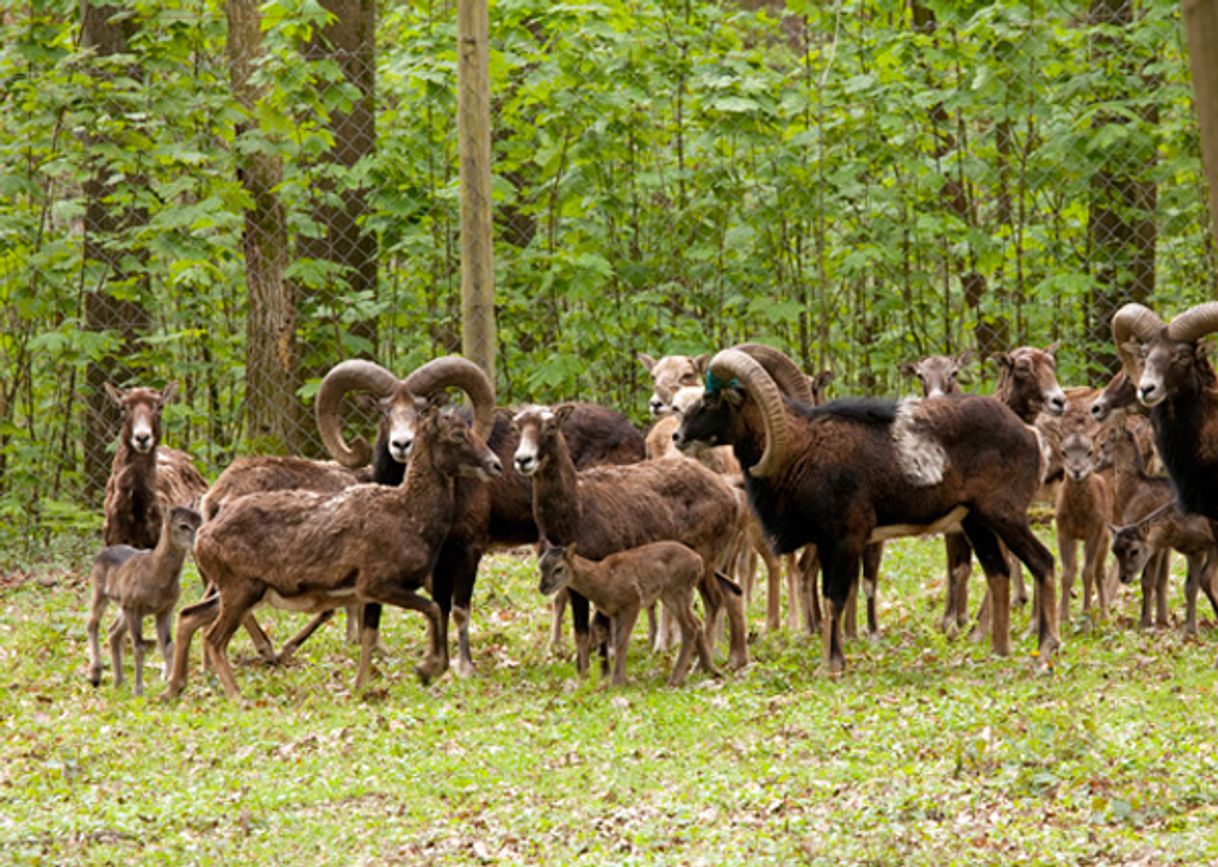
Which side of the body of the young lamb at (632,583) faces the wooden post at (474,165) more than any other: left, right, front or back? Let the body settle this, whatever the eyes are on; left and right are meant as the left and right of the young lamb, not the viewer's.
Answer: right

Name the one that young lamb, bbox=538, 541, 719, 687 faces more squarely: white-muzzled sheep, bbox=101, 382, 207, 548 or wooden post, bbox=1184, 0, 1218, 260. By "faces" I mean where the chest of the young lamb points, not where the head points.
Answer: the white-muzzled sheep

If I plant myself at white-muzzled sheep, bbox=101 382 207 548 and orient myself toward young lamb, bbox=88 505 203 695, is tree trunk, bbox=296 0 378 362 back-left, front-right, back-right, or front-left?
back-left

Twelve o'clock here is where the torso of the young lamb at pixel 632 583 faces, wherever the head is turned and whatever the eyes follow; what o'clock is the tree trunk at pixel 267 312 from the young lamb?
The tree trunk is roughly at 2 o'clock from the young lamb.

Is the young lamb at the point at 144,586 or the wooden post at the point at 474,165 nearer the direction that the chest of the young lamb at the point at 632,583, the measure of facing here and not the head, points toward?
the young lamb

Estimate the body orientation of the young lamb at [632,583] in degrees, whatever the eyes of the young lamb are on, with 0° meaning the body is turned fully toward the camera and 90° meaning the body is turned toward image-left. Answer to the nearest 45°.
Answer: approximately 90°

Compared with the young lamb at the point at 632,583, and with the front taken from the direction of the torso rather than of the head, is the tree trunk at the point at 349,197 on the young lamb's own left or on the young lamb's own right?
on the young lamb's own right

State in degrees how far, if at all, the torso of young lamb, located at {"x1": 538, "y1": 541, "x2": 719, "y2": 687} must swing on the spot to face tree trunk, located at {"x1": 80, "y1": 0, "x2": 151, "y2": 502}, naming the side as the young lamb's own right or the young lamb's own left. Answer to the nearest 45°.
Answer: approximately 45° to the young lamb's own right
